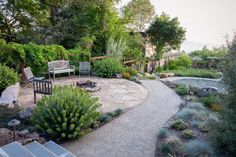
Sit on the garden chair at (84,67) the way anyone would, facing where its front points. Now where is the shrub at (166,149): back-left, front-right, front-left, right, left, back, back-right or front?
front

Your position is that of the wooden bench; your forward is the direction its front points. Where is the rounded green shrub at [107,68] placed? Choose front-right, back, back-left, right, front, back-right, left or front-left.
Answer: front-left

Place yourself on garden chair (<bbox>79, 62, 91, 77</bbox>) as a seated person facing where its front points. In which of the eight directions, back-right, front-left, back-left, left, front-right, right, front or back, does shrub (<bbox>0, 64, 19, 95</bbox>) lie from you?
front-right

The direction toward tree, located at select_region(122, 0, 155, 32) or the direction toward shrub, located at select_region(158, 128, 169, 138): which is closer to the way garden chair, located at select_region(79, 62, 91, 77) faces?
the shrub

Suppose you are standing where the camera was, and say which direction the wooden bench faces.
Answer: facing the viewer and to the right of the viewer

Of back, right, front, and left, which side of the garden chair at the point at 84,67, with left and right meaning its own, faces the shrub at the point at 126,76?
left

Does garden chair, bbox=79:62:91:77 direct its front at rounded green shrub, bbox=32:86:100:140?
yes

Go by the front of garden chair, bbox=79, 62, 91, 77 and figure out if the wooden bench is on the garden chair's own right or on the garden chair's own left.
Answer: on the garden chair's own right

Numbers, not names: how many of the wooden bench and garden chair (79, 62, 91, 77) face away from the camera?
0

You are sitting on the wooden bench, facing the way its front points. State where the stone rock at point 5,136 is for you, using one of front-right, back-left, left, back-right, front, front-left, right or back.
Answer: front-right

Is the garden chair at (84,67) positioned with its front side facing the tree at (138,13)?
no

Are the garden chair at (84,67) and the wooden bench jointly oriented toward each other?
no

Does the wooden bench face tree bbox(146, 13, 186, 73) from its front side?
no

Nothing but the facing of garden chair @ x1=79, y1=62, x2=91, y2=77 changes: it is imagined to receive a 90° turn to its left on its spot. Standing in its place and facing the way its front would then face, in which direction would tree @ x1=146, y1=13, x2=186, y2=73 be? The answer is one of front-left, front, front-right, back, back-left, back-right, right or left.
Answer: front-left

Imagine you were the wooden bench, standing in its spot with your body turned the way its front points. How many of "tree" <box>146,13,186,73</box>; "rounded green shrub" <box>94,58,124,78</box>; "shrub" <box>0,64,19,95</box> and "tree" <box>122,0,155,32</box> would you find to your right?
1

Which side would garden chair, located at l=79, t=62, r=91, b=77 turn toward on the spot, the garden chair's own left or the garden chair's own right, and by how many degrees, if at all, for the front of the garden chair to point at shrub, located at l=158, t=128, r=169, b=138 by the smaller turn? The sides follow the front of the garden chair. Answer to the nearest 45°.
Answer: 0° — it already faces it

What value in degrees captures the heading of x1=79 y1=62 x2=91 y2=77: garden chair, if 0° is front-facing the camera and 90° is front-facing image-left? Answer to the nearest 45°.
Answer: approximately 0°

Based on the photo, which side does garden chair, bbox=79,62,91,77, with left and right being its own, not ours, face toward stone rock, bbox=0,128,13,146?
front
